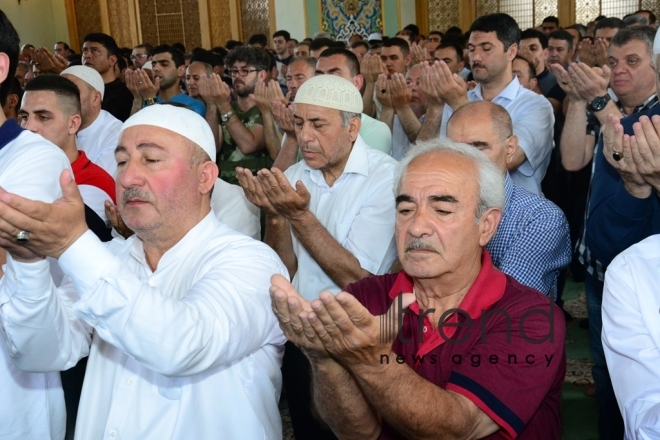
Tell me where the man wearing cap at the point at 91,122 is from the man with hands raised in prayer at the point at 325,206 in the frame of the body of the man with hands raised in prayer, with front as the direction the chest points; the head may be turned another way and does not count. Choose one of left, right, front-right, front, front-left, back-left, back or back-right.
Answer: right

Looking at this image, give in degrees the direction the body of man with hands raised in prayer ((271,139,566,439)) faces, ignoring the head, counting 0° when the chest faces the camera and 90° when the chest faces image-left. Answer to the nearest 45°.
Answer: approximately 45°

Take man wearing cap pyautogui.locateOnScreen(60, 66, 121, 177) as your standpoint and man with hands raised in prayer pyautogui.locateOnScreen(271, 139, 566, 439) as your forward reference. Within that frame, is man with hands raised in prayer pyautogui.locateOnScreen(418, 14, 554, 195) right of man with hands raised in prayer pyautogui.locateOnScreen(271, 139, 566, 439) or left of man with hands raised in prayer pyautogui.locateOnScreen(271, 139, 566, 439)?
left

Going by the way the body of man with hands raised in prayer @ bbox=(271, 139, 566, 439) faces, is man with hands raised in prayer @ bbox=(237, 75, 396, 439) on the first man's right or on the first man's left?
on the first man's right

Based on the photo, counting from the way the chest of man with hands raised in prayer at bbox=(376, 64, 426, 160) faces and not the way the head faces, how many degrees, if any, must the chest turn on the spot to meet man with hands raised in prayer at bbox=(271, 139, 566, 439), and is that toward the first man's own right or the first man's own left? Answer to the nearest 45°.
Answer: approximately 45° to the first man's own left

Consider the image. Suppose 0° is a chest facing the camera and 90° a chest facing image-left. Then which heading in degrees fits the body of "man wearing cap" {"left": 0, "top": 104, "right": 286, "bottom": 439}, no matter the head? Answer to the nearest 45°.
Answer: approximately 45°

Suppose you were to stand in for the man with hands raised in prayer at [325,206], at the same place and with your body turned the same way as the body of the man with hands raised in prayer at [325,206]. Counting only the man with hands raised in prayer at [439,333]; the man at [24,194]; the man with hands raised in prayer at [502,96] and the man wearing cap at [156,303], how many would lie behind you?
1

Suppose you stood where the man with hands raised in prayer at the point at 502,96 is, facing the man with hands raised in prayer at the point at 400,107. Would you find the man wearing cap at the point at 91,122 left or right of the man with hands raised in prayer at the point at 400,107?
left

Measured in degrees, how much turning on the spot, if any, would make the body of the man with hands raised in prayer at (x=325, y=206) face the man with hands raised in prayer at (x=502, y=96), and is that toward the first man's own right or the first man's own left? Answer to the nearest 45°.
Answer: approximately 180°

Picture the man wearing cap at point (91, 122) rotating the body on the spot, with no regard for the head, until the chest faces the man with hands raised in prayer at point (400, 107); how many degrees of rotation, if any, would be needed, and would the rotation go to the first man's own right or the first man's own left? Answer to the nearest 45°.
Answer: approximately 135° to the first man's own left

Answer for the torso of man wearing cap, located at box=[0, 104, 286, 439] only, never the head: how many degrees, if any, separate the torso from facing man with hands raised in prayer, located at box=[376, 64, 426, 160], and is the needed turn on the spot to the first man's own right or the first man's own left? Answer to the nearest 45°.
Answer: approximately 180°

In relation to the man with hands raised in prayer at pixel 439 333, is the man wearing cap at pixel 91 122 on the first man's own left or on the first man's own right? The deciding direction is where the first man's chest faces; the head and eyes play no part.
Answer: on the first man's own right

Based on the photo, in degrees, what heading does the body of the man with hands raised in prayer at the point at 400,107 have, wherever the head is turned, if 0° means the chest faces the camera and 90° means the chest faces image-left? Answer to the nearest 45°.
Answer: approximately 45°
